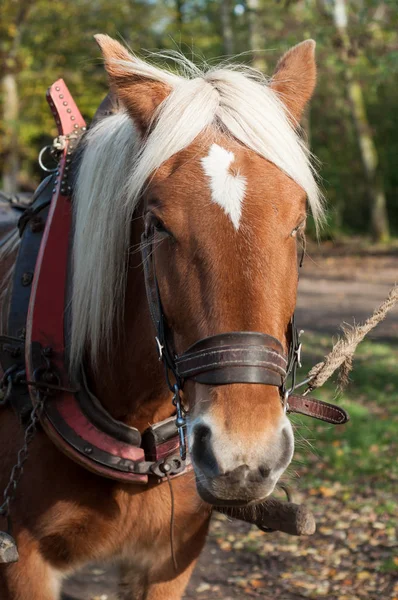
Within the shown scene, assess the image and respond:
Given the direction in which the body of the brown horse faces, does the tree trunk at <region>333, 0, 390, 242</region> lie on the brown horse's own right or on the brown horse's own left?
on the brown horse's own left

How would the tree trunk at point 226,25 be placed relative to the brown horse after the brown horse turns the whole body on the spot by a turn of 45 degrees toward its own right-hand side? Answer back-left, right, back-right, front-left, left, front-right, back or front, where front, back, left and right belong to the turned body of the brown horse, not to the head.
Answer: back

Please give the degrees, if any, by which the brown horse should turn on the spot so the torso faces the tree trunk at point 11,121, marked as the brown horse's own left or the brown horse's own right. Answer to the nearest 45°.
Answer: approximately 135° to the brown horse's own left

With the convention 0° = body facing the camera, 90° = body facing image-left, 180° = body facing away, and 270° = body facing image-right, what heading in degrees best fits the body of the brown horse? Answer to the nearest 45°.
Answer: approximately 315°
